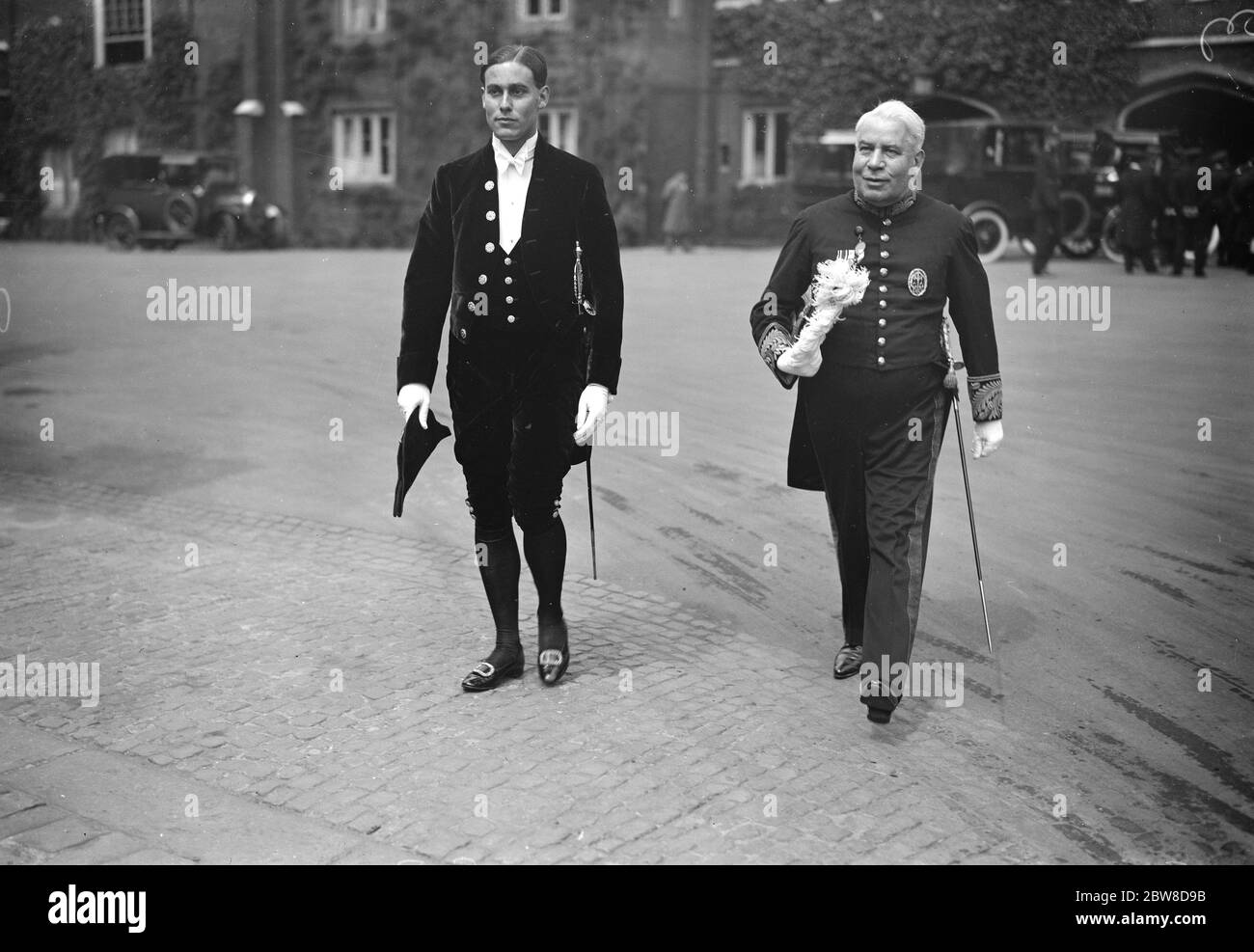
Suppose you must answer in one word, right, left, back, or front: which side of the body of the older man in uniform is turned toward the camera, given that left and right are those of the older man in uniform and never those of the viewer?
front

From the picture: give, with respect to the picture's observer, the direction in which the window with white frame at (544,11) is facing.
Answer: facing the viewer

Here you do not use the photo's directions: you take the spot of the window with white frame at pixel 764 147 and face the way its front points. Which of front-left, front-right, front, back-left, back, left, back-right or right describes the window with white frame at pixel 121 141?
right

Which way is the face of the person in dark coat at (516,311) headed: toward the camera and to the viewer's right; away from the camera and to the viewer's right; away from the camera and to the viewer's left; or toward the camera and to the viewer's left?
toward the camera and to the viewer's left

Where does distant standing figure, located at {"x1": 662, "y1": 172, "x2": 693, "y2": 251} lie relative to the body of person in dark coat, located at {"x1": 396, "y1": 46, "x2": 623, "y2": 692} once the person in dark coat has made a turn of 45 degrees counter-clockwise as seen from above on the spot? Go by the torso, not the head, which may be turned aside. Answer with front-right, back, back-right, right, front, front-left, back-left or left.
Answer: back-left

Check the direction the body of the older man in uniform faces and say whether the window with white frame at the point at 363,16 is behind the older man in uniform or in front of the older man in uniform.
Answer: behind

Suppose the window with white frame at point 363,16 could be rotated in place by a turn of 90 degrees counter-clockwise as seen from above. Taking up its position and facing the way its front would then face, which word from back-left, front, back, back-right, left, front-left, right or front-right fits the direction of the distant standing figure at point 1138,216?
front-right

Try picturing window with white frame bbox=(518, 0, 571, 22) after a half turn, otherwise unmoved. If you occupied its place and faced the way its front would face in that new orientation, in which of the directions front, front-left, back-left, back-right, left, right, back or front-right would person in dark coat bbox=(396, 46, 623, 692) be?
back

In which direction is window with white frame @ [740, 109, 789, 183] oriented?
toward the camera

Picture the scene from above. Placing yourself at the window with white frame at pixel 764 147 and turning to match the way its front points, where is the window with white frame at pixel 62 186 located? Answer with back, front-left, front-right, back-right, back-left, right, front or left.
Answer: right

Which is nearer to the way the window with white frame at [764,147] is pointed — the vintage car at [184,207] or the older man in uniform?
the older man in uniform

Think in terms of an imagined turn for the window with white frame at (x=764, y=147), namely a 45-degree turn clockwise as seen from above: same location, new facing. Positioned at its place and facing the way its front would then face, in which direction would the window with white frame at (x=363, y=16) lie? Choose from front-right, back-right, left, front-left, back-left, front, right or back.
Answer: front-right
